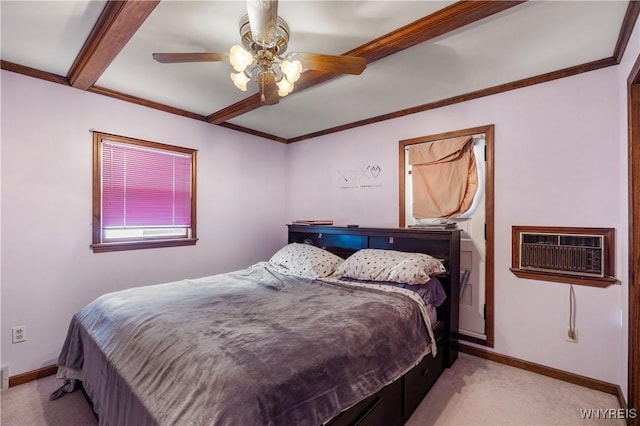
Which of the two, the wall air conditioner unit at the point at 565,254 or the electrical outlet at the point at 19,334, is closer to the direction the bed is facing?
the electrical outlet

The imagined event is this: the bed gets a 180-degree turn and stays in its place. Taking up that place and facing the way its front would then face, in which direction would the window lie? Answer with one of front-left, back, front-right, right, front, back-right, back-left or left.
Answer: left

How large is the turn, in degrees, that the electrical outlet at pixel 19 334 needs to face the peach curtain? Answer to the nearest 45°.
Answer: approximately 45° to its left

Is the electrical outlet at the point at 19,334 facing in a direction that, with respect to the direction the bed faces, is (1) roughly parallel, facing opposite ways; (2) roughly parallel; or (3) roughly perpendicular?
roughly perpendicular

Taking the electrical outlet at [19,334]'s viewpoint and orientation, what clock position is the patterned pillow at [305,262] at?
The patterned pillow is roughly at 10 o'clock from the electrical outlet.

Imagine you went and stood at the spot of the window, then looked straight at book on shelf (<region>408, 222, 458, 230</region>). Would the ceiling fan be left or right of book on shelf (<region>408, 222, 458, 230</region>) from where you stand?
right

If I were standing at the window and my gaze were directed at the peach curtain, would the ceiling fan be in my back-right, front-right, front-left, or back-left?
front-right

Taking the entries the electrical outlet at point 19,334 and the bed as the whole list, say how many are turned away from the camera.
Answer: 0

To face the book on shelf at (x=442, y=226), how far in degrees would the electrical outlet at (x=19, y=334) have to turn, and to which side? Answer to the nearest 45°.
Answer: approximately 45° to its left

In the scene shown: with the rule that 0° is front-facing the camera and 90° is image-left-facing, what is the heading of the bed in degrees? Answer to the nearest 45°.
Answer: approximately 45°

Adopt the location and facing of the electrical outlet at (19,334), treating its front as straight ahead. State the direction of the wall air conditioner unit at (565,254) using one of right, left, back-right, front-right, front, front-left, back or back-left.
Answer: front-left
